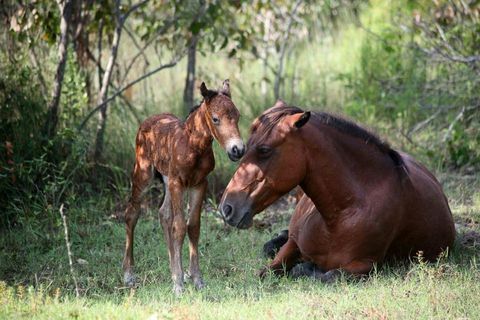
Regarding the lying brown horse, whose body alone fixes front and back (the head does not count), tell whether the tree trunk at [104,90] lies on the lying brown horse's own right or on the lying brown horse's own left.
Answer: on the lying brown horse's own right

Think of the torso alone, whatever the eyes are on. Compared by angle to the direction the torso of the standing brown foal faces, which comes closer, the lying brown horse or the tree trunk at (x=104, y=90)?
the lying brown horse

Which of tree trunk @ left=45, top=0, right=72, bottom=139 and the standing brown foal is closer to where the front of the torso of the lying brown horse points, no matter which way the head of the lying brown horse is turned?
the standing brown foal

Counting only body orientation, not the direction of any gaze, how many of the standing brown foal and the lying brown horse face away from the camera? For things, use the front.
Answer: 0

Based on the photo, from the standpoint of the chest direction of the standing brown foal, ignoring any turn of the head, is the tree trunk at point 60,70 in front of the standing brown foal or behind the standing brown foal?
behind

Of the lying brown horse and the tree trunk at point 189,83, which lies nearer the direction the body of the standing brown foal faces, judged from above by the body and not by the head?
the lying brown horse

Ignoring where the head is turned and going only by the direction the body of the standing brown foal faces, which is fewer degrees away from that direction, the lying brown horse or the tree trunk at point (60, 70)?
the lying brown horse

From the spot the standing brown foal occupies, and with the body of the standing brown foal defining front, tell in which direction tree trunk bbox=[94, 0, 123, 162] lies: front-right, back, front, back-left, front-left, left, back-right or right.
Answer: back-left

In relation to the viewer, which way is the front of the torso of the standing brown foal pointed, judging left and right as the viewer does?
facing the viewer and to the right of the viewer

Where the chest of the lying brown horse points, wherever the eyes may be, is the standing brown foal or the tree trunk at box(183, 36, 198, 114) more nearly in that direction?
the standing brown foal

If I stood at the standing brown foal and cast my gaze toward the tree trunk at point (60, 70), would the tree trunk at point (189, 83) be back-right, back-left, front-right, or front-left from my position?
front-right

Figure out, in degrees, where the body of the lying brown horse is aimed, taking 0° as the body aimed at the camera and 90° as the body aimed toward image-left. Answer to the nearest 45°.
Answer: approximately 45°

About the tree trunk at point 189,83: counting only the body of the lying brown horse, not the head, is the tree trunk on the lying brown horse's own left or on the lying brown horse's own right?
on the lying brown horse's own right
